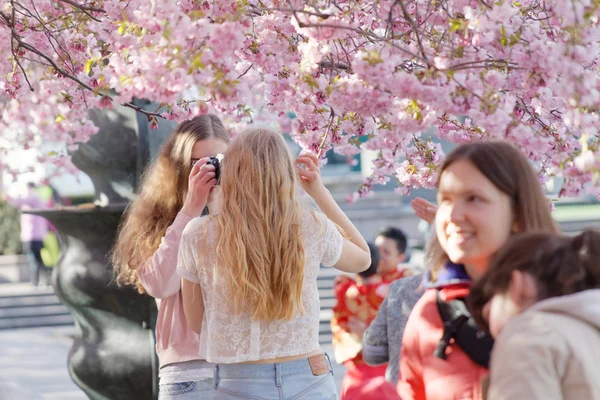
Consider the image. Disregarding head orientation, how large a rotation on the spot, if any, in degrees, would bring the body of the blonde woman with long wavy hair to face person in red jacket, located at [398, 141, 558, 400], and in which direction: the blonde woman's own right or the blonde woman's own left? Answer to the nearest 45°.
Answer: approximately 135° to the blonde woman's own right

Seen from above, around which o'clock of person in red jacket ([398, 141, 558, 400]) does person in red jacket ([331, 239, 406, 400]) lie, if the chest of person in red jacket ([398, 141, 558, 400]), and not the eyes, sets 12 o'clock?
person in red jacket ([331, 239, 406, 400]) is roughly at 4 o'clock from person in red jacket ([398, 141, 558, 400]).

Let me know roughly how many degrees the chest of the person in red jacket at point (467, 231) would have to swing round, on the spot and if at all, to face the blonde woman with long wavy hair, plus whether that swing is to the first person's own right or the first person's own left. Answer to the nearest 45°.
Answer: approximately 90° to the first person's own right

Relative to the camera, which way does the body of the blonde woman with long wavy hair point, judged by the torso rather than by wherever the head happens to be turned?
away from the camera

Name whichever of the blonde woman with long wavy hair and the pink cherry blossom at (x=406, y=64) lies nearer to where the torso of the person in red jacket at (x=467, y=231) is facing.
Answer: the blonde woman with long wavy hair

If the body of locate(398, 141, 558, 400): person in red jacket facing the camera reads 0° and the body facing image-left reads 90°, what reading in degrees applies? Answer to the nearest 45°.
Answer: approximately 45°

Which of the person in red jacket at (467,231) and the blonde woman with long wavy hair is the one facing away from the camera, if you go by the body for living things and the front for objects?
the blonde woman with long wavy hair

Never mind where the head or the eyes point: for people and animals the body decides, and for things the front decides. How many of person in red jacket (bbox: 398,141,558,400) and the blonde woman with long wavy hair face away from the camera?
1

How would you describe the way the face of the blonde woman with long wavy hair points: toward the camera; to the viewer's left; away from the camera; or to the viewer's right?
away from the camera
